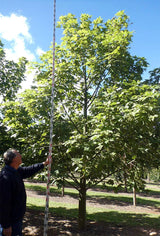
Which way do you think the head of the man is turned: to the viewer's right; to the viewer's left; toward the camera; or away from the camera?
to the viewer's right

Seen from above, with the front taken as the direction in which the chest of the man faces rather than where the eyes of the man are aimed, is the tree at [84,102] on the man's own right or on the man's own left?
on the man's own left

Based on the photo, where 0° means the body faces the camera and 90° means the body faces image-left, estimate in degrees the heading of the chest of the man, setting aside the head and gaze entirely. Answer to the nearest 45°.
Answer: approximately 270°

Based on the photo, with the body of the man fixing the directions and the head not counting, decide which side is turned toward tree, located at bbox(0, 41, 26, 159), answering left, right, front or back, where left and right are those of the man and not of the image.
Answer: left
